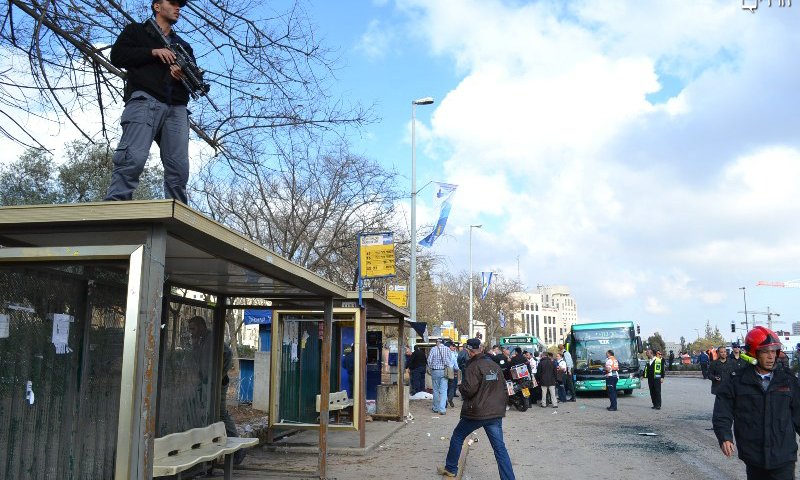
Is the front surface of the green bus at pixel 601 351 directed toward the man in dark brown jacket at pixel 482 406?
yes

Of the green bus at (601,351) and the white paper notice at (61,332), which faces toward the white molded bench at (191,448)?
the green bus

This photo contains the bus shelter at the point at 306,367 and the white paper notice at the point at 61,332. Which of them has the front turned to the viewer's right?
the bus shelter

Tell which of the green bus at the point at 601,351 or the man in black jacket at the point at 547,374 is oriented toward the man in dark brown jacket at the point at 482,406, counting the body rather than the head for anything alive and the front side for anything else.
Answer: the green bus

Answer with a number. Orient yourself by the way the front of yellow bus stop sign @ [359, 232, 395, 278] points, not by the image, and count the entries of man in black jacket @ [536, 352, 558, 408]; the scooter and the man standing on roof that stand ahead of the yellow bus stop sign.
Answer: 1

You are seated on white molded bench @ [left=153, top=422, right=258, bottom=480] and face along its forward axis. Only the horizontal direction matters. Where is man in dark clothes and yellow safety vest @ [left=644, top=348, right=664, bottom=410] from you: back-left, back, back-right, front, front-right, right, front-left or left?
left

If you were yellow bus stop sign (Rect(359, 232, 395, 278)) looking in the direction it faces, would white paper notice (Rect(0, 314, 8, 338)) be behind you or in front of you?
in front

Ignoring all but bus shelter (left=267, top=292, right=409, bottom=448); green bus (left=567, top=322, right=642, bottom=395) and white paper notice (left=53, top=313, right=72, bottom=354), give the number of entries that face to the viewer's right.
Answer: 1

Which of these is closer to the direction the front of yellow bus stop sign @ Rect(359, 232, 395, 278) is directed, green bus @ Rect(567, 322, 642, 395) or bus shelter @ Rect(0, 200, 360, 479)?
the bus shelter

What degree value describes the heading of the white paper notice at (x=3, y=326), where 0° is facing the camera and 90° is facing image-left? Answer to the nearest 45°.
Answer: approximately 0°

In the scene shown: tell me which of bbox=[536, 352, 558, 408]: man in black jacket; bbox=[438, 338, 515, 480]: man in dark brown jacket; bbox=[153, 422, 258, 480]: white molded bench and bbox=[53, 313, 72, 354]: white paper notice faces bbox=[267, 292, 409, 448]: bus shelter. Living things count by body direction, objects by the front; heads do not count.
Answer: bbox=[438, 338, 515, 480]: man in dark brown jacket

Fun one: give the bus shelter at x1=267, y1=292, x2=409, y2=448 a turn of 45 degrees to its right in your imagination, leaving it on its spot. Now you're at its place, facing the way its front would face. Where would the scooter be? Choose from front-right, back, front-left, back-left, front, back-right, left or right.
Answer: left

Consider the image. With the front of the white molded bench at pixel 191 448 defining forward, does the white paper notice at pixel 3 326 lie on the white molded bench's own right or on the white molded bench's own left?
on the white molded bench's own right

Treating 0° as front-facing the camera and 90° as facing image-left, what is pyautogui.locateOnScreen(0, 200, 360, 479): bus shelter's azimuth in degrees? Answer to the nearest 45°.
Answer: approximately 270°

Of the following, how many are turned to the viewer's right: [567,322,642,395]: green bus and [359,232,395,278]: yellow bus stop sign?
0

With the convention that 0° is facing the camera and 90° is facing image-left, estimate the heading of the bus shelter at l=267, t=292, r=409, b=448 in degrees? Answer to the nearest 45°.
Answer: approximately 270°
